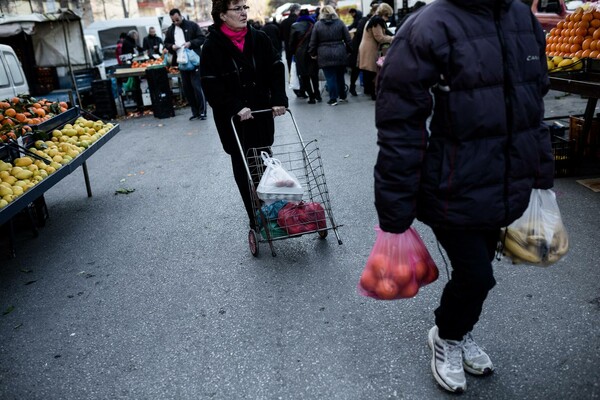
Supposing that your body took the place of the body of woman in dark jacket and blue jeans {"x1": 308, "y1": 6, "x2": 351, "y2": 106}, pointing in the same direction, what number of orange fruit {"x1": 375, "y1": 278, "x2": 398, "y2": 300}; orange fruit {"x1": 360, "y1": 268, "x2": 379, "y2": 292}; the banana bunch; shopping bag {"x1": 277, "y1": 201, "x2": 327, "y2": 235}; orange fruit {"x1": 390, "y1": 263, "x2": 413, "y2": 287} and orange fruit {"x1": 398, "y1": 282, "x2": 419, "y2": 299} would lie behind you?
6

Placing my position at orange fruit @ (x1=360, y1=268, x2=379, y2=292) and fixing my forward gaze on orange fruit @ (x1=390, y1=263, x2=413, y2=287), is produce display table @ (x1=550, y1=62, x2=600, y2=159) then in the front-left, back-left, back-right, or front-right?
front-left

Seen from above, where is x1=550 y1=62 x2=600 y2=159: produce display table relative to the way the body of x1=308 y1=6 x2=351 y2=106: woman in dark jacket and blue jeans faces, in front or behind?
behind

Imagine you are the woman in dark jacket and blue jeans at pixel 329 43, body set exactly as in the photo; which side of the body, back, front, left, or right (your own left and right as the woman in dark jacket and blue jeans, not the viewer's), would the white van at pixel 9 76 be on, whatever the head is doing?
left

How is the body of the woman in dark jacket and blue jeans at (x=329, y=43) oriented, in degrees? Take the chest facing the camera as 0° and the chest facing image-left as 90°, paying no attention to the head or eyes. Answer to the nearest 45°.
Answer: approximately 180°

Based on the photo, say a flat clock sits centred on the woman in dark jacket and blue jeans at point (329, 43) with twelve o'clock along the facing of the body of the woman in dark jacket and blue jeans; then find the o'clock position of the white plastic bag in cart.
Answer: The white plastic bag in cart is roughly at 6 o'clock from the woman in dark jacket and blue jeans.

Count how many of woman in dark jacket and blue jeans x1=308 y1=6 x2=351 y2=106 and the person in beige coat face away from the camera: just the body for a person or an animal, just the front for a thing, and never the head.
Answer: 1

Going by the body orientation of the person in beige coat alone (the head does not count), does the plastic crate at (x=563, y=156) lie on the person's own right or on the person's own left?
on the person's own right

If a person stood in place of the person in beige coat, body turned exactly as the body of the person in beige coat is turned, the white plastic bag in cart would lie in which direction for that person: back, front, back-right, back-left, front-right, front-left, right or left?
right
